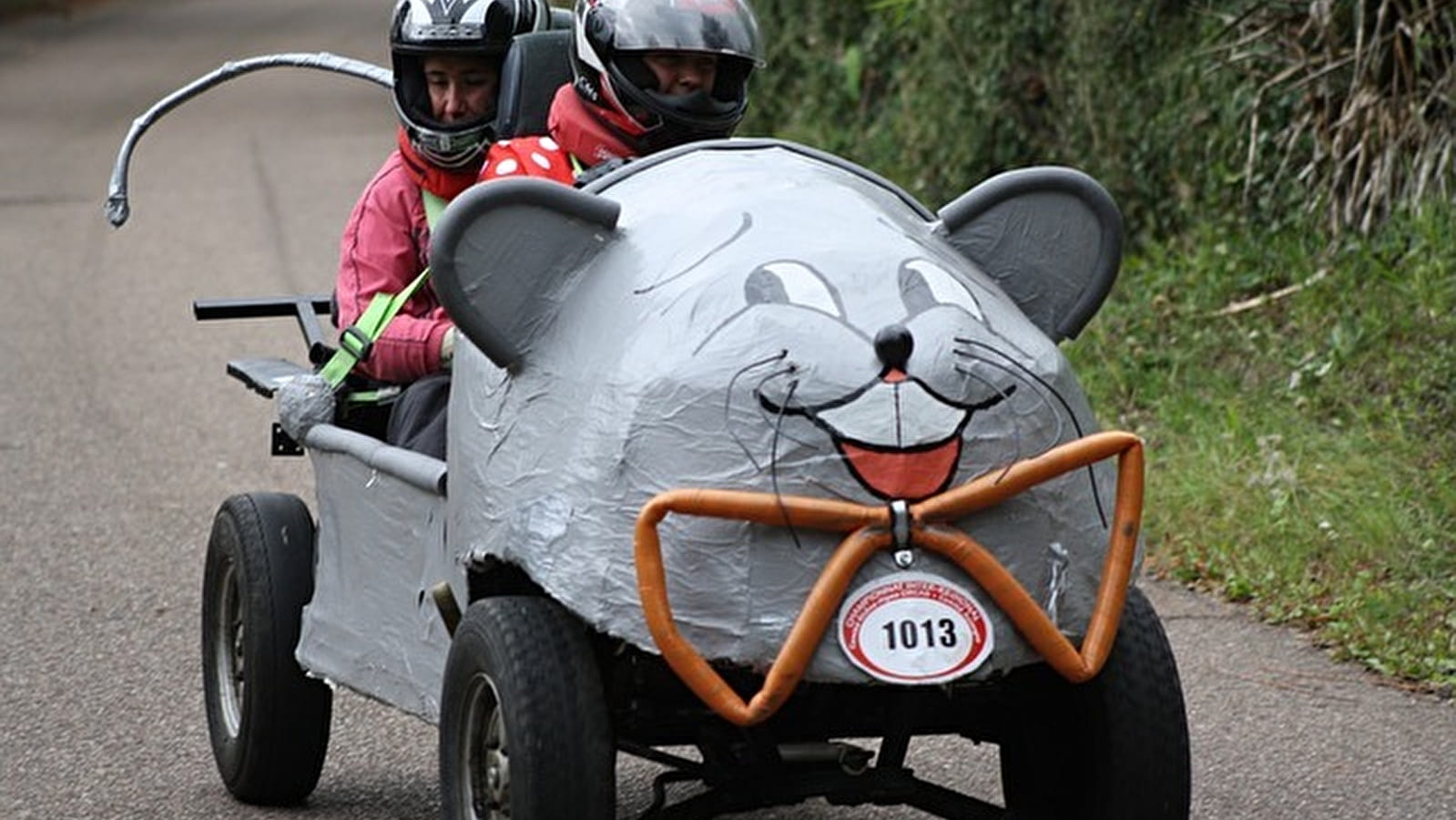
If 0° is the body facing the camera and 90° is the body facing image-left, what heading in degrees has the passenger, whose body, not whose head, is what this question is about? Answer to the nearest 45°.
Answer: approximately 315°

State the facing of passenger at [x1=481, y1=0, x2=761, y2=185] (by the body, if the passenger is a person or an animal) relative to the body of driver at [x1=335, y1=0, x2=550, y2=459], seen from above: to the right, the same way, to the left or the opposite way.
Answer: the same way

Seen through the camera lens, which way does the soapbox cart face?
facing the viewer and to the right of the viewer

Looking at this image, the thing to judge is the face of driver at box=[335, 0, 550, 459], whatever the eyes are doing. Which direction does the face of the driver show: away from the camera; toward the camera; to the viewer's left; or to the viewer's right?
toward the camera

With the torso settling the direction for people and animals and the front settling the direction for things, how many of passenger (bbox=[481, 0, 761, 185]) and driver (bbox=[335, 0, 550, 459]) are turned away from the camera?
0

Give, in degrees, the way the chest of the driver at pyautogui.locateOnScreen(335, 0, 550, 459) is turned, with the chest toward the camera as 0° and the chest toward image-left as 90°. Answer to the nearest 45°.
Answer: approximately 315°
